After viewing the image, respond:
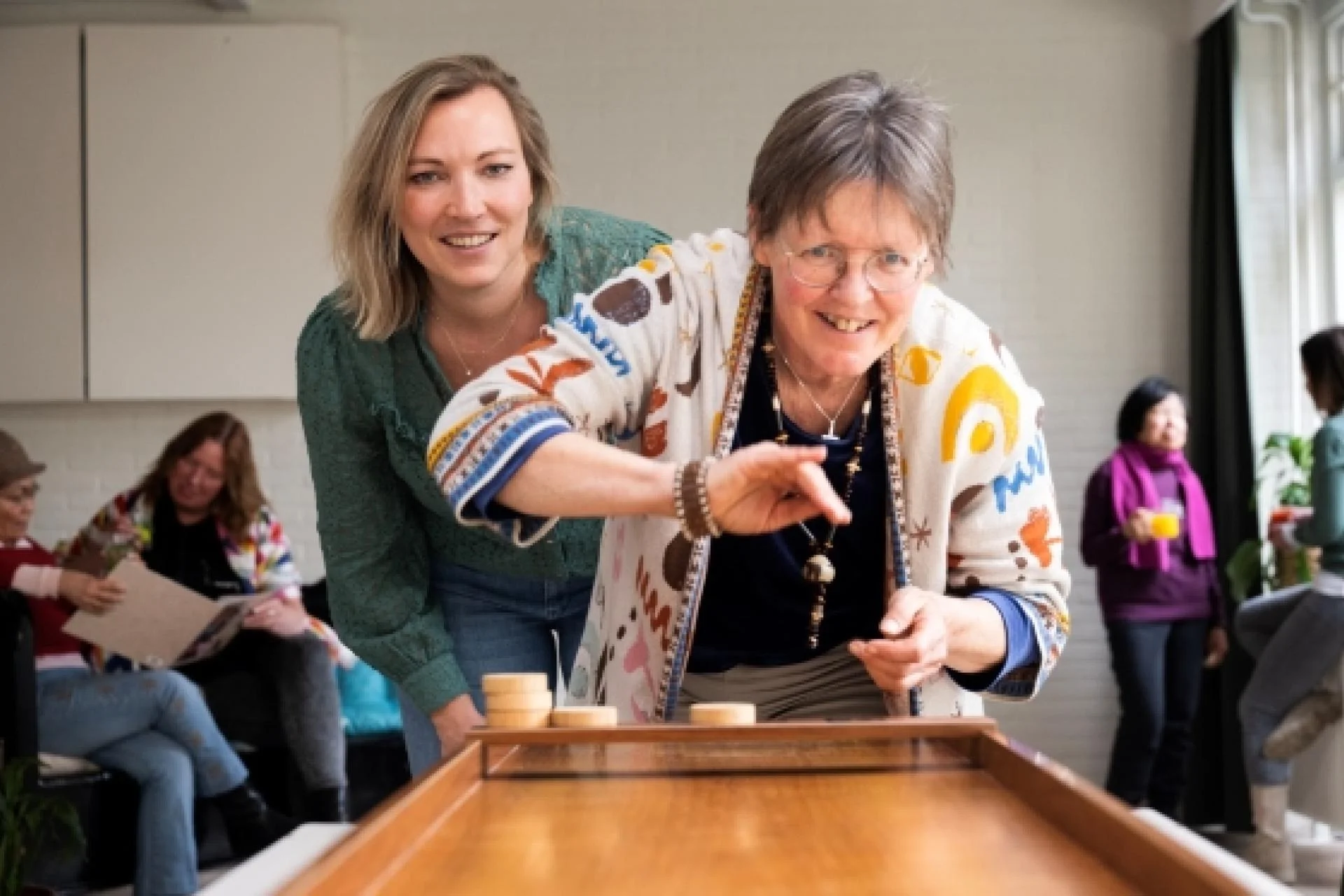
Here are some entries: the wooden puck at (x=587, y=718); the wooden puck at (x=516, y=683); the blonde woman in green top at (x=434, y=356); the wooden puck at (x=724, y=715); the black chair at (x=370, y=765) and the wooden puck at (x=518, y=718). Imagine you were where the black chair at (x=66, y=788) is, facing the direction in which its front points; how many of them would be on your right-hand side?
5

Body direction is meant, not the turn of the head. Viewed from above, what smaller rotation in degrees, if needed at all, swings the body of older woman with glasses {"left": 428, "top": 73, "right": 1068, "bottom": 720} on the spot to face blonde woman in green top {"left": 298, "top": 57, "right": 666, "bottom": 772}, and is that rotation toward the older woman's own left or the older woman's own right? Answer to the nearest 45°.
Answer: approximately 135° to the older woman's own right

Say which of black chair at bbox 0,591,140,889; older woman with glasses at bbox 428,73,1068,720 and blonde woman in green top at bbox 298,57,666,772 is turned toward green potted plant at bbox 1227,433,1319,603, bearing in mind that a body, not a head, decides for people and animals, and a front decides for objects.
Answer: the black chair

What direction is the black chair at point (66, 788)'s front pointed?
to the viewer's right

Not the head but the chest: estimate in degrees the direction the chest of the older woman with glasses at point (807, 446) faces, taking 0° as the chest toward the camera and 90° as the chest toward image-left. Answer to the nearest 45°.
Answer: approximately 0°

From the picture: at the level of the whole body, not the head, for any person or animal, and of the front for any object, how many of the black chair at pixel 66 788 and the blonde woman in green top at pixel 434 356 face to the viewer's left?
0

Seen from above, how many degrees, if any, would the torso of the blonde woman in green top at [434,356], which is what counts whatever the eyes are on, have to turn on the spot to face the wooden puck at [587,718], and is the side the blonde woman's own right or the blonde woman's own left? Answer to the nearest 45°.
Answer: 0° — they already face it

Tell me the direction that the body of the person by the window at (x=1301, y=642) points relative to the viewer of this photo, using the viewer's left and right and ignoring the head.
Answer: facing to the left of the viewer

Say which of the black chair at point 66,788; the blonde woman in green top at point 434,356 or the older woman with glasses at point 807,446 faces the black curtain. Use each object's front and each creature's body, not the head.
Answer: the black chair

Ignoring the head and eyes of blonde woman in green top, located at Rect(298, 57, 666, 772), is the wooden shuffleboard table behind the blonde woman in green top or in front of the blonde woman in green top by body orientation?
in front

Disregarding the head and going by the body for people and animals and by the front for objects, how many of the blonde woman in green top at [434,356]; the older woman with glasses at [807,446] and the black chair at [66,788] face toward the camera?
2
